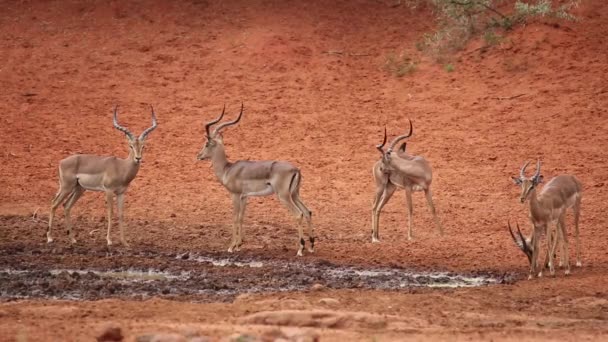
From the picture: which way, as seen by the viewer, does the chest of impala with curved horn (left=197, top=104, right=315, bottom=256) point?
to the viewer's left

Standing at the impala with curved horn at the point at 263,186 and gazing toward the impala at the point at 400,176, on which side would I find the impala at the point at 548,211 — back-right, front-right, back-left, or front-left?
front-right

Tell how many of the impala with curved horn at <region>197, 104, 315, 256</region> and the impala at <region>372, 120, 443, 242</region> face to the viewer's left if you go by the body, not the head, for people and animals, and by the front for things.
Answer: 1

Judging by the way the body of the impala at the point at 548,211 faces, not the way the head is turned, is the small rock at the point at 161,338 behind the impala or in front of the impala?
in front

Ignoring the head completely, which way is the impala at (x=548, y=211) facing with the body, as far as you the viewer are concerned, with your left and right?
facing the viewer and to the left of the viewer

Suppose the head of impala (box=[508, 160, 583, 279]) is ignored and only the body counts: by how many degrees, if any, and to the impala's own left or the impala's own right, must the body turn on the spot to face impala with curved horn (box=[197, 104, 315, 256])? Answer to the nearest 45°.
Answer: approximately 45° to the impala's own right

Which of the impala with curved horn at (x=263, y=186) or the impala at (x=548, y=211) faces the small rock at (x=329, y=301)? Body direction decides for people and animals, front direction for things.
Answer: the impala

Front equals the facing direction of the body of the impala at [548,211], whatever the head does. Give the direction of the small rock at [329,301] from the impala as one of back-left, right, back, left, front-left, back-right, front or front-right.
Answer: front

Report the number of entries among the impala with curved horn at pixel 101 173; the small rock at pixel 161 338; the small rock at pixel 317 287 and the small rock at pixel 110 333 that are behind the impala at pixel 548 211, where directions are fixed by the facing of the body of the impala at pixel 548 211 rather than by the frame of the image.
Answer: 0

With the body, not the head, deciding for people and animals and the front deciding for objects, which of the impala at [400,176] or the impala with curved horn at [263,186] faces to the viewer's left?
the impala with curved horn
